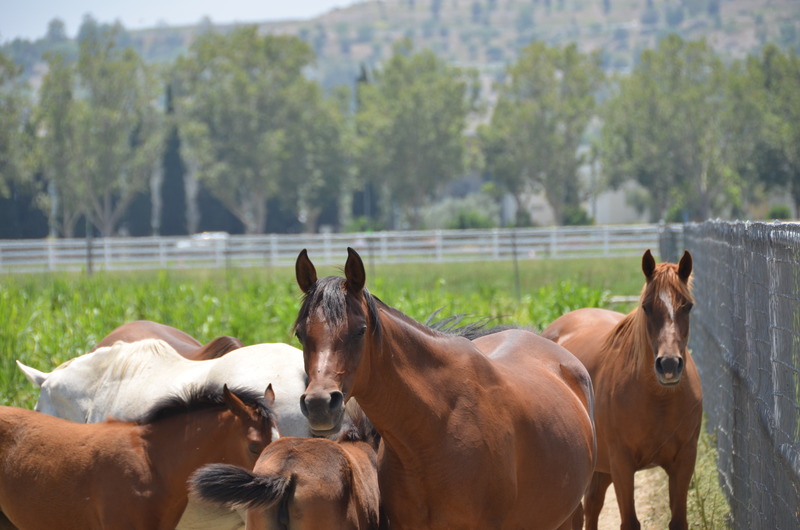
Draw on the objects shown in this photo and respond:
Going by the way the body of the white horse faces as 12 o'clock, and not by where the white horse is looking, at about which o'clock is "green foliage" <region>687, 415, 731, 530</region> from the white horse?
The green foliage is roughly at 6 o'clock from the white horse.

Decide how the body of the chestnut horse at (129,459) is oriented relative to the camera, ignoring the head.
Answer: to the viewer's right

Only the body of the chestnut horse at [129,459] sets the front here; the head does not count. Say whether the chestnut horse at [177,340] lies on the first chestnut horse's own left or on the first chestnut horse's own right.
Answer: on the first chestnut horse's own left

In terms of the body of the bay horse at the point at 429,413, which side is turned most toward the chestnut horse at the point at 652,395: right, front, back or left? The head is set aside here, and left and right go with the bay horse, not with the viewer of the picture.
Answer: back

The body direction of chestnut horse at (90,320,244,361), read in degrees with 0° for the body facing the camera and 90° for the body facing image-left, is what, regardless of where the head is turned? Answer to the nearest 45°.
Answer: approximately 270°

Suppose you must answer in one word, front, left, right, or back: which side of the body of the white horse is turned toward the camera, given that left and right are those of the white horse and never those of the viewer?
left

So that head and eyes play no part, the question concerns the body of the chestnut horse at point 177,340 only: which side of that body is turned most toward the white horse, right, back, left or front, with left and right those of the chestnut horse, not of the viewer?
right

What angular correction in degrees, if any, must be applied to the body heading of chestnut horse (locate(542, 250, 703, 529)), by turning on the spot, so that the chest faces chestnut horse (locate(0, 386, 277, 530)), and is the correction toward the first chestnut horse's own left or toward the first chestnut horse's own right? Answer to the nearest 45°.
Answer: approximately 90° to the first chestnut horse's own right

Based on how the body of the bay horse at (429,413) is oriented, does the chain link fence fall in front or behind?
behind

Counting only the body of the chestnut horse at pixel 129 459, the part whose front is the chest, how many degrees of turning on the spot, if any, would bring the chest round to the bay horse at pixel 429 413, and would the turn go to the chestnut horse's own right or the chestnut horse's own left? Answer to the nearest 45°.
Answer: approximately 45° to the chestnut horse's own right

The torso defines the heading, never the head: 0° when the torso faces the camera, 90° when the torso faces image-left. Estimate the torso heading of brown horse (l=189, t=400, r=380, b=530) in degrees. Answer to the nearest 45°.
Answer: approximately 225°

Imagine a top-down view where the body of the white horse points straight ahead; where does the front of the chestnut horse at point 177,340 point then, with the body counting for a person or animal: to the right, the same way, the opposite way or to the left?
the opposite way
